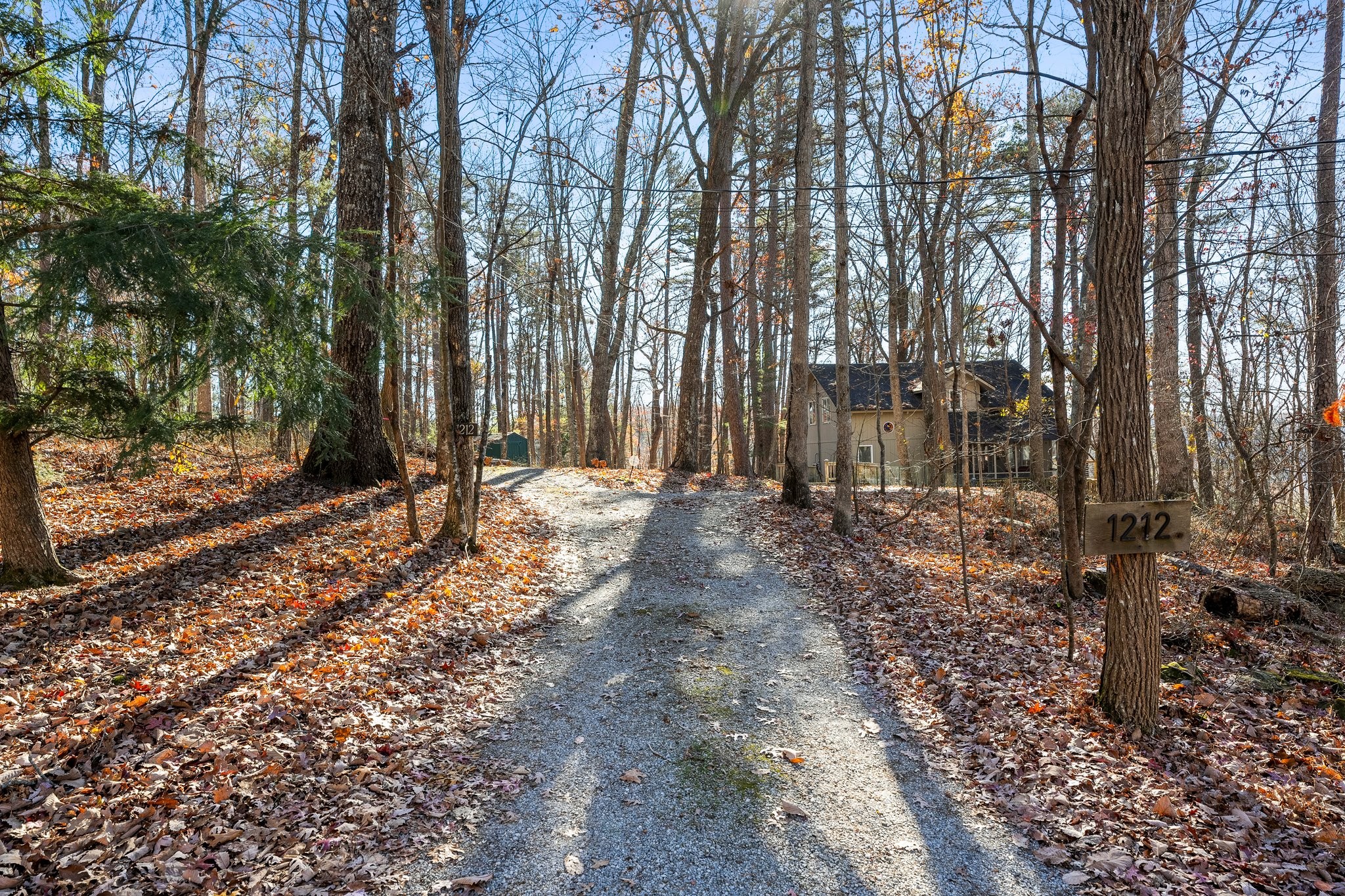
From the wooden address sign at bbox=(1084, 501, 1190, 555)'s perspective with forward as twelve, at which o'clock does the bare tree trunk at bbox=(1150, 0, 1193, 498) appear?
The bare tree trunk is roughly at 6 o'clock from the wooden address sign.

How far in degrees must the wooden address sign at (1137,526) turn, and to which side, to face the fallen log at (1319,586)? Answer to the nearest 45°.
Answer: approximately 180°

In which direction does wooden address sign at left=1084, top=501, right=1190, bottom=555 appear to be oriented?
toward the camera

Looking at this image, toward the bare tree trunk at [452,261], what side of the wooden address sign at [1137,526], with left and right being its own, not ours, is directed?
right

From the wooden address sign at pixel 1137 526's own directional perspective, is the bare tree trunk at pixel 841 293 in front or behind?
behind

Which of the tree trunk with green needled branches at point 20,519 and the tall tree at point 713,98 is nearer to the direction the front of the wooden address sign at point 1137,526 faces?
the tree trunk with green needled branches

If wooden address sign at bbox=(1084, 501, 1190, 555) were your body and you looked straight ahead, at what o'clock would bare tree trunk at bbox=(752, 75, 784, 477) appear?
The bare tree trunk is roughly at 5 o'clock from the wooden address sign.

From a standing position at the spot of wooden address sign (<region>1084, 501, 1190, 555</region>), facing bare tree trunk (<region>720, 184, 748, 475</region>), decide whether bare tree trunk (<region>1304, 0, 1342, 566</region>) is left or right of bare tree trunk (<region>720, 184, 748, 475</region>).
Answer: right

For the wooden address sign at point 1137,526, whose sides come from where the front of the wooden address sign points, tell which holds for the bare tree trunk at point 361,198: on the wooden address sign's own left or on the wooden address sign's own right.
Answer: on the wooden address sign's own right

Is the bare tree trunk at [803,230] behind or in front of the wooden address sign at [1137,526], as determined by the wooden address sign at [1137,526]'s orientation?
behind

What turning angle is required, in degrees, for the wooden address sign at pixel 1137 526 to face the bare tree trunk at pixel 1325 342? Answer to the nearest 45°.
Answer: approximately 180°

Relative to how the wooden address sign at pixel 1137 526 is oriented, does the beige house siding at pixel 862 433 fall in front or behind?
behind
